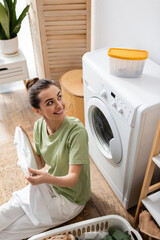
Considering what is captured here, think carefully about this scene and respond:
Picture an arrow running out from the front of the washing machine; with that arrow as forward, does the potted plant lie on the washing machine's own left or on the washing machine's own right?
on the washing machine's own right

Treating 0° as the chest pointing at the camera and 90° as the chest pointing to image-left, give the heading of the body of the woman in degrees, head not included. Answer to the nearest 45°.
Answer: approximately 45°

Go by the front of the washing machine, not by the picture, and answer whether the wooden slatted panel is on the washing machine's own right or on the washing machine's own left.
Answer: on the washing machine's own right

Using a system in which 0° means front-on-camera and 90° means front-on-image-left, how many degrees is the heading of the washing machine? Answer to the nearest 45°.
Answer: approximately 45°

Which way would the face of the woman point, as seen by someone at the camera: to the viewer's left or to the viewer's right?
to the viewer's right

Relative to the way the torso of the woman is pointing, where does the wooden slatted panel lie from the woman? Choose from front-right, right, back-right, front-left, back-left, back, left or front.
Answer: back-right

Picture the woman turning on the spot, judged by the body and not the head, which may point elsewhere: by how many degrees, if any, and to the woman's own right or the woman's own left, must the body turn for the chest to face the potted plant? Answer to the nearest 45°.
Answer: approximately 135° to the woman's own right
